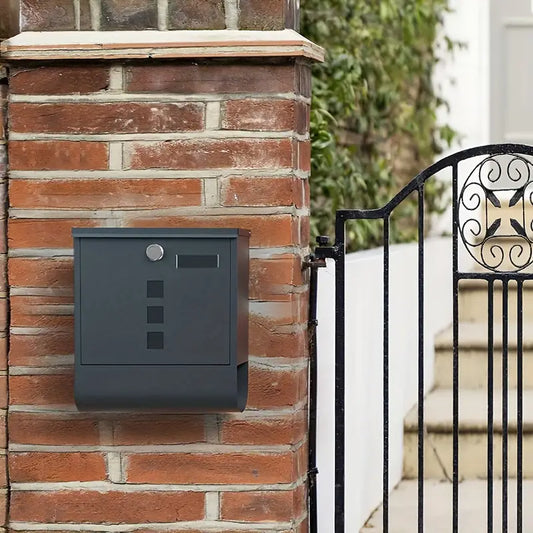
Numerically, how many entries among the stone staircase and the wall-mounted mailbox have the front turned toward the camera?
2

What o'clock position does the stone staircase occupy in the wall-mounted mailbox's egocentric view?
The stone staircase is roughly at 7 o'clock from the wall-mounted mailbox.

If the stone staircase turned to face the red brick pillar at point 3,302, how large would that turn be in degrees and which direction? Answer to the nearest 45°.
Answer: approximately 45° to its right

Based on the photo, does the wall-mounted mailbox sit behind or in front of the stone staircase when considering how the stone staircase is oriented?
in front

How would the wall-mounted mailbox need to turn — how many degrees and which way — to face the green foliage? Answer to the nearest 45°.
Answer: approximately 180°
